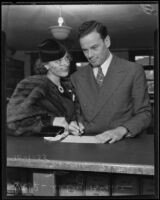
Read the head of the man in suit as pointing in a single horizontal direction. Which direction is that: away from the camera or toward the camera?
toward the camera

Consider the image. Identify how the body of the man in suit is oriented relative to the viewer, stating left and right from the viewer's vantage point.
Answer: facing the viewer and to the left of the viewer
